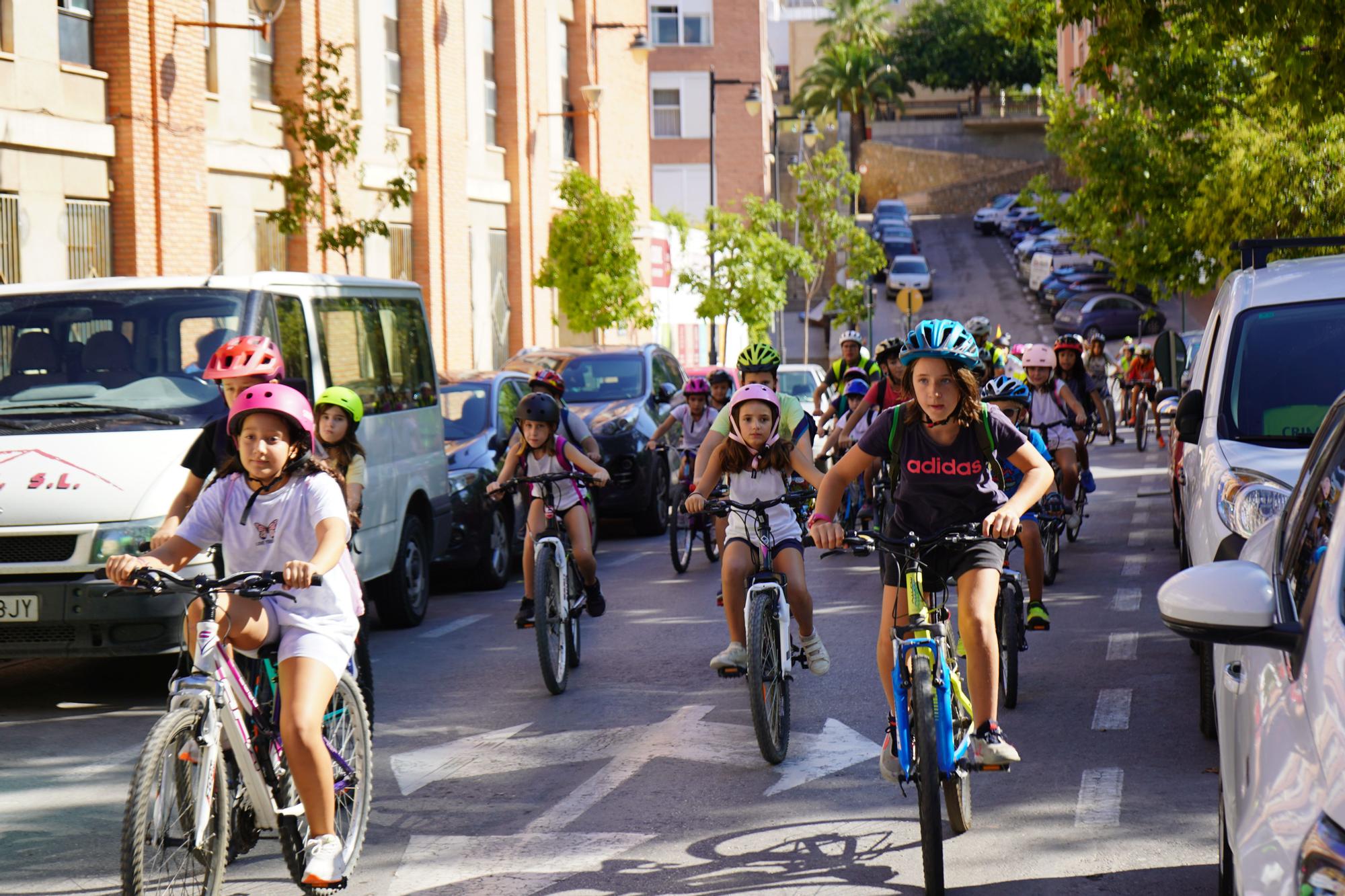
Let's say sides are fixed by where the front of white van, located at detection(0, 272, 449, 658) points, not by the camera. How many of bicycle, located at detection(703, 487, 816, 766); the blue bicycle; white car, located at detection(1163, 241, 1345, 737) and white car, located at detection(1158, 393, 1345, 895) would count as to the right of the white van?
0

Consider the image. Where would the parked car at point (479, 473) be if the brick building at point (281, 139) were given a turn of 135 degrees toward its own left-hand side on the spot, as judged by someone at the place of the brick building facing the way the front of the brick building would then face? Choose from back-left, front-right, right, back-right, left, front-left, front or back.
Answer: back

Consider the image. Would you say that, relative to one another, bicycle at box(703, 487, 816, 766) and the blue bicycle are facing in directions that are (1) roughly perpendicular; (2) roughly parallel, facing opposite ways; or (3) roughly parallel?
roughly parallel

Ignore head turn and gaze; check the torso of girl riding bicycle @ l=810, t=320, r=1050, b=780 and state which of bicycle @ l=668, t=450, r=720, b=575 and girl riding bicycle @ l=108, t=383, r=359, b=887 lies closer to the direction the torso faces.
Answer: the girl riding bicycle

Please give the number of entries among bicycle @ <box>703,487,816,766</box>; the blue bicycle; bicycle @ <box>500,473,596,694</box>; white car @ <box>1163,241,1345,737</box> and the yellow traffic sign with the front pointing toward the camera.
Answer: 5

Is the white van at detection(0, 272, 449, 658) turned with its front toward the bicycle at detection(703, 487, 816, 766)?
no

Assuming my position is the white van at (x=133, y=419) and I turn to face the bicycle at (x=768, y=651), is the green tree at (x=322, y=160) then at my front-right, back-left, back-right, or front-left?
back-left

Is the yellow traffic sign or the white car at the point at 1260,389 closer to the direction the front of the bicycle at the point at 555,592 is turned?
the white car

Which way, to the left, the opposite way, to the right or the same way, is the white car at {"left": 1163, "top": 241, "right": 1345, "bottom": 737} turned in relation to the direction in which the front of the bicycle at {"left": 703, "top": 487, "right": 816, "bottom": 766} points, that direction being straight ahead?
the same way

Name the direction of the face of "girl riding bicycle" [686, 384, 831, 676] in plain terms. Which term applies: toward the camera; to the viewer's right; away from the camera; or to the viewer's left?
toward the camera

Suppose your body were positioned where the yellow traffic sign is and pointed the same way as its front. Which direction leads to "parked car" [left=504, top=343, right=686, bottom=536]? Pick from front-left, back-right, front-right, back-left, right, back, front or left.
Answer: front

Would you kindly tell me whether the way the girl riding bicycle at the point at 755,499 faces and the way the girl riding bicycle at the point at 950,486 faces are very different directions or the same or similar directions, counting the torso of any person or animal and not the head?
same or similar directions

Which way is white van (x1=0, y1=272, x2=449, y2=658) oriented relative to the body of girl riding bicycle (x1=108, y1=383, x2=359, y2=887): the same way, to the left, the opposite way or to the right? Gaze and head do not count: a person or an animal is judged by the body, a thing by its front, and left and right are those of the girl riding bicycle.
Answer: the same way

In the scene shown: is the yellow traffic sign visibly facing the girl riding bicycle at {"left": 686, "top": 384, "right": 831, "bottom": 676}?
yes

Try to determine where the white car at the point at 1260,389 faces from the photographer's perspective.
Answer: facing the viewer

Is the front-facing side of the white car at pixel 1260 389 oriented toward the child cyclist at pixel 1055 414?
no

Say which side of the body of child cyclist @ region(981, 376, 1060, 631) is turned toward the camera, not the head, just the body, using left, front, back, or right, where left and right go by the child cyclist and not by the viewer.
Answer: front

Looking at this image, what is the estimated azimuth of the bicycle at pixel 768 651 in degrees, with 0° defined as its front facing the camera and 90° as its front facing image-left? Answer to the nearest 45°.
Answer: approximately 0°

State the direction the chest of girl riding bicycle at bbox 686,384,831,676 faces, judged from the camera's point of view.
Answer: toward the camera
